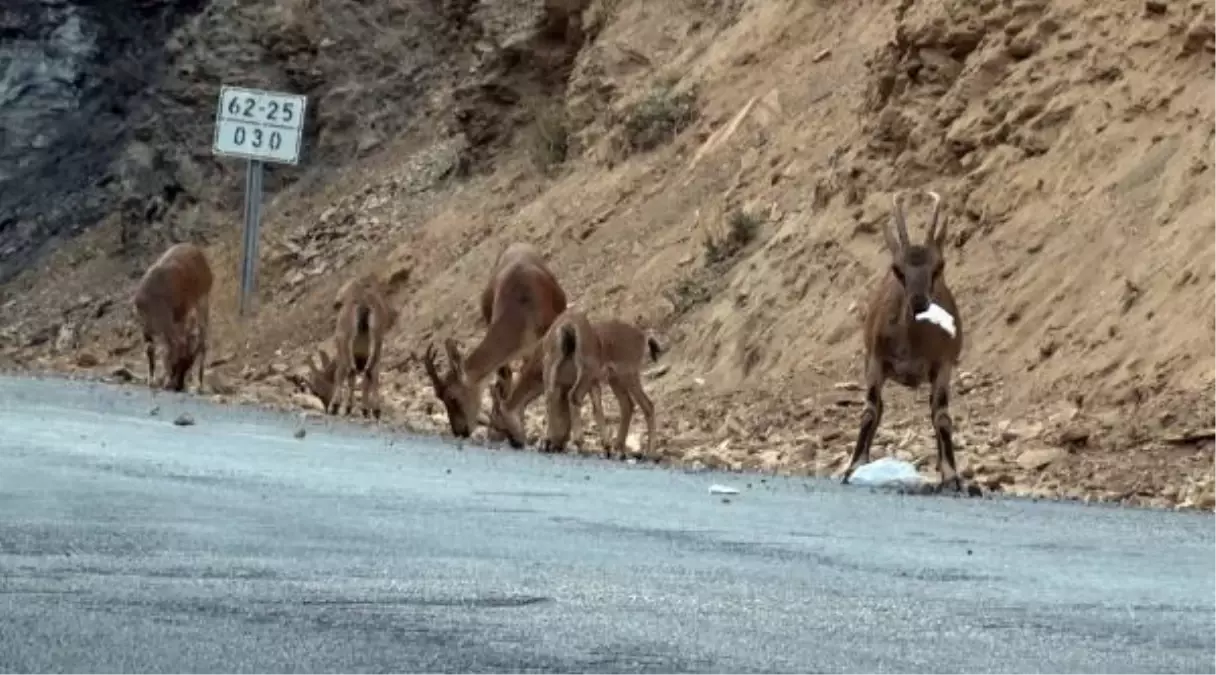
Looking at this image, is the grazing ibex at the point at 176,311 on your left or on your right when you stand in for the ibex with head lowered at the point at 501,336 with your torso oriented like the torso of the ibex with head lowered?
on your right

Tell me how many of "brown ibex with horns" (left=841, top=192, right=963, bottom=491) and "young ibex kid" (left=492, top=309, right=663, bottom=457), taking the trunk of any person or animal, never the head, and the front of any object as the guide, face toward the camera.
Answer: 1

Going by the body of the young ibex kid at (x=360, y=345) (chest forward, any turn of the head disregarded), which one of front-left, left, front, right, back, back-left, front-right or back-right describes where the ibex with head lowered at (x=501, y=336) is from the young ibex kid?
back-right

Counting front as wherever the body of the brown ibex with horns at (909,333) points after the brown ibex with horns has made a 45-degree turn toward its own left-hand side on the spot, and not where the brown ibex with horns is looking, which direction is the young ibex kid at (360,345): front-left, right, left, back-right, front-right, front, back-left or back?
back

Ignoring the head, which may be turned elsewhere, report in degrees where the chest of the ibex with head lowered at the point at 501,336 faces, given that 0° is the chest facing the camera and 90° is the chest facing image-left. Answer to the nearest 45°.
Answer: approximately 45°

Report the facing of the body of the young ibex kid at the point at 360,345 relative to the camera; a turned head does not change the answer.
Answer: away from the camera

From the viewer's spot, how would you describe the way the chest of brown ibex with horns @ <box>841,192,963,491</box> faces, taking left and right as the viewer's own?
facing the viewer
